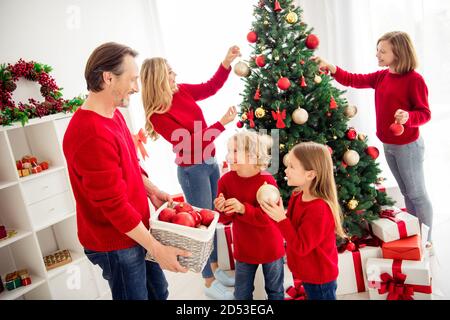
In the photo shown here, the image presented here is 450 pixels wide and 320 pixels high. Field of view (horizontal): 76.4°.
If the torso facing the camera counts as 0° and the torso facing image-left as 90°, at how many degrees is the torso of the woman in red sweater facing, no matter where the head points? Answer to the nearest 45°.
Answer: approximately 270°

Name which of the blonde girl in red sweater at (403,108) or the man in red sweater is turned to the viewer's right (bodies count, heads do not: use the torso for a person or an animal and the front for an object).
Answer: the man in red sweater

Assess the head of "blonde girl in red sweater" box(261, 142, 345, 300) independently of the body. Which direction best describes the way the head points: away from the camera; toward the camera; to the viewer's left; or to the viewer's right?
to the viewer's left

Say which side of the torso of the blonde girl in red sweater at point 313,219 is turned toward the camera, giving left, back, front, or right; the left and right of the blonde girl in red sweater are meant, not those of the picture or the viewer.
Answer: left

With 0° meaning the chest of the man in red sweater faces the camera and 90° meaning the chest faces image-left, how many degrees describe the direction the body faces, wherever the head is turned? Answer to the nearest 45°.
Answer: approximately 270°

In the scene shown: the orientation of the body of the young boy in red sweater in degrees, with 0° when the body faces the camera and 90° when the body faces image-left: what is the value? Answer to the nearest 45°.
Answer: approximately 45°

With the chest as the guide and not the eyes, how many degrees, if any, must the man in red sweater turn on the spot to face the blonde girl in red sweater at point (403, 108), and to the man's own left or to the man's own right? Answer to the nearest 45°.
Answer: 0° — they already face them

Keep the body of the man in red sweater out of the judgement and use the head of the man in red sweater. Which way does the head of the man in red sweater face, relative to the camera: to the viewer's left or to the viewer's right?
to the viewer's right

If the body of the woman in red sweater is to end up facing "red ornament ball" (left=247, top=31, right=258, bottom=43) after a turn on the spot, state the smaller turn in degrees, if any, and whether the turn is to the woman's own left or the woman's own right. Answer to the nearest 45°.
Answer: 0° — they already face it

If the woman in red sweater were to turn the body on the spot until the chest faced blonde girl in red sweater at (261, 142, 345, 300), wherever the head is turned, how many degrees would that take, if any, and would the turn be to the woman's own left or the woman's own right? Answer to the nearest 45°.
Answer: approximately 45° to the woman's own right

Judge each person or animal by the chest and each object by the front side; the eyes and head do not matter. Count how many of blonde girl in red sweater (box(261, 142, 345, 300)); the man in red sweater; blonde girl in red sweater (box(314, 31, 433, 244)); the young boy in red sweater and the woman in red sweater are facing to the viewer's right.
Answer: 2
